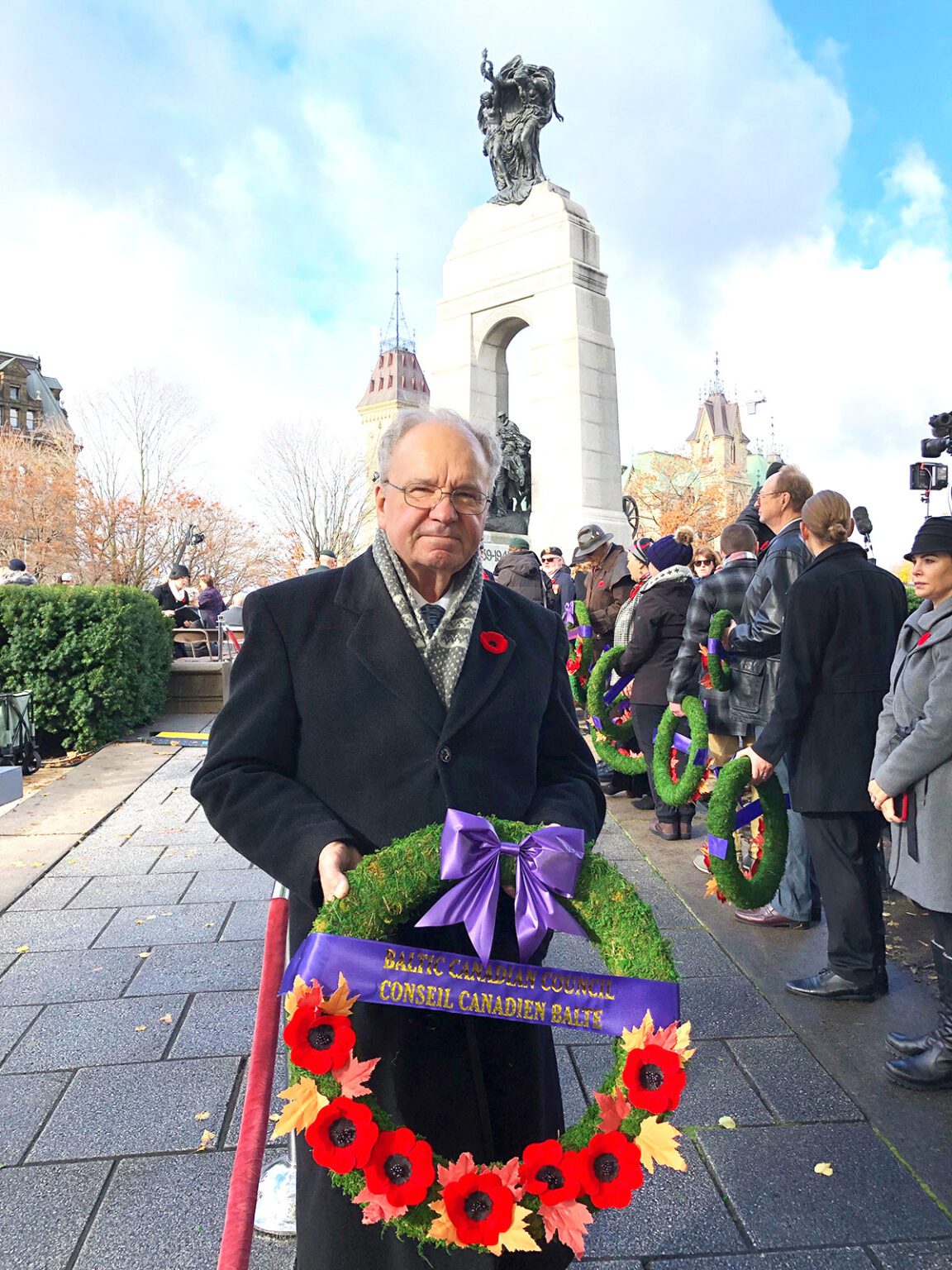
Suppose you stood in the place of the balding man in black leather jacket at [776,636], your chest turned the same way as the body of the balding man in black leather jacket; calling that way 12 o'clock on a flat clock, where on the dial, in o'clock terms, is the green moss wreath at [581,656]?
The green moss wreath is roughly at 2 o'clock from the balding man in black leather jacket.

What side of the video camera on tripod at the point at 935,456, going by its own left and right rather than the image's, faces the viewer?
left

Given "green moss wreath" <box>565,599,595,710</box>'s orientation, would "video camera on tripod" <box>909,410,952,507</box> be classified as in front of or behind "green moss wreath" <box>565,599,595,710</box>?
behind

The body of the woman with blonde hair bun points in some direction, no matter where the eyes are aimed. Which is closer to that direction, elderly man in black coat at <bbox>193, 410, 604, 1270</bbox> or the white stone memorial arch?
the white stone memorial arch

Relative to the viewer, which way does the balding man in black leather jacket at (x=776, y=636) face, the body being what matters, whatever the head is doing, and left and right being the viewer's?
facing to the left of the viewer

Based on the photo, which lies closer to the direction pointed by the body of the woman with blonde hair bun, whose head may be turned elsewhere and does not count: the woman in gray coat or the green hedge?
the green hedge

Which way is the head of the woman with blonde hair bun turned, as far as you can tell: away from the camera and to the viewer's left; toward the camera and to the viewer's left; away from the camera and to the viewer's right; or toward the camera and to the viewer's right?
away from the camera and to the viewer's left

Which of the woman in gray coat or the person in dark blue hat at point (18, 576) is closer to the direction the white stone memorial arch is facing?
the person in dark blue hat

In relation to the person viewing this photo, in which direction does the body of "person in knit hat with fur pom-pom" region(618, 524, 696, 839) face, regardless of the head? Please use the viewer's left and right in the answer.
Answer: facing away from the viewer and to the left of the viewer

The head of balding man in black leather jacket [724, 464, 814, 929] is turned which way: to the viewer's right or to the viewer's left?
to the viewer's left

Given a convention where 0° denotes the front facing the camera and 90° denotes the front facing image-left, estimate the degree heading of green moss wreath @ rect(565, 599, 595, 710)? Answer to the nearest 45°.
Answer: approximately 90°
